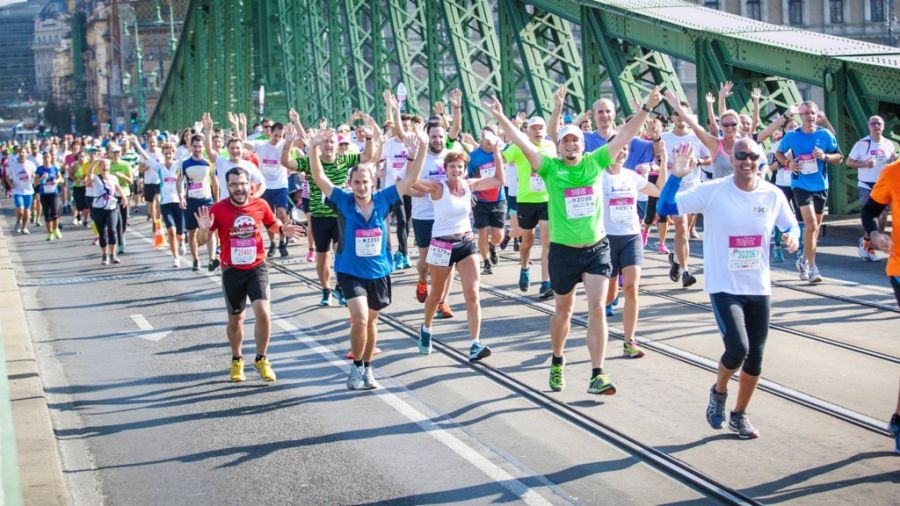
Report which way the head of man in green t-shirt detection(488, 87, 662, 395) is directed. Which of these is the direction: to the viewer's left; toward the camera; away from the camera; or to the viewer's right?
toward the camera

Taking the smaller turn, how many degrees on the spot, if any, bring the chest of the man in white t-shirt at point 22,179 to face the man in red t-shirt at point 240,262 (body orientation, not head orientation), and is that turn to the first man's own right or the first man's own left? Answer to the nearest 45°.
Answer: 0° — they already face them

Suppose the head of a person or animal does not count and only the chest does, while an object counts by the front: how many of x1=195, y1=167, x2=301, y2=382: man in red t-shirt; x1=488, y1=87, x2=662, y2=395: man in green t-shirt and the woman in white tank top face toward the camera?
3

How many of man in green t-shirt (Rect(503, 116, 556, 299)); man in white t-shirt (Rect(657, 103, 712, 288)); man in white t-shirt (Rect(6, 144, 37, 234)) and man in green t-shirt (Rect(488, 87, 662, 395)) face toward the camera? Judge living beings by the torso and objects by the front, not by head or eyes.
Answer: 4

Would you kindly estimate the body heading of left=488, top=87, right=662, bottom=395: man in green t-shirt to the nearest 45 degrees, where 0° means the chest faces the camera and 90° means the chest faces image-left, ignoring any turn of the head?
approximately 0°

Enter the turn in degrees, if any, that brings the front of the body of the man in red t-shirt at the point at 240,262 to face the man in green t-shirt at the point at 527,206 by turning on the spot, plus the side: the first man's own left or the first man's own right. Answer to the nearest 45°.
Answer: approximately 135° to the first man's own left

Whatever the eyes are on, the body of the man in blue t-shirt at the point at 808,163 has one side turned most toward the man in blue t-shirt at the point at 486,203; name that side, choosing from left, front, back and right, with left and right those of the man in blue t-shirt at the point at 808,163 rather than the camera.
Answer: right

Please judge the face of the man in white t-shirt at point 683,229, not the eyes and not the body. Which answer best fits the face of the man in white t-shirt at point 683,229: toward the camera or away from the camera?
toward the camera

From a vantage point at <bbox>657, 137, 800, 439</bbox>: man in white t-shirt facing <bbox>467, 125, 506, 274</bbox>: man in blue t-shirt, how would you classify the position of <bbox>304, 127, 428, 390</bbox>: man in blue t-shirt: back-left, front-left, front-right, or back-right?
front-left

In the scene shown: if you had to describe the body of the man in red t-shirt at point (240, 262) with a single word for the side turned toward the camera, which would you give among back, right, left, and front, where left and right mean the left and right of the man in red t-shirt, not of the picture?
front

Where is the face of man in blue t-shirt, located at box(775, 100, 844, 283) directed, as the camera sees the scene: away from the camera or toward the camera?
toward the camera

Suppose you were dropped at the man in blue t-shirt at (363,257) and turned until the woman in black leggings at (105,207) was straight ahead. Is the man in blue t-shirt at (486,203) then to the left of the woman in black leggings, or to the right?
right

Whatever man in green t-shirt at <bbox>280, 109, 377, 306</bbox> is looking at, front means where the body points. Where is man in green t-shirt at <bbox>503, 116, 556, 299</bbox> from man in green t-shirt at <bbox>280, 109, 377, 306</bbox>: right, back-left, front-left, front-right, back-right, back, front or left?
left

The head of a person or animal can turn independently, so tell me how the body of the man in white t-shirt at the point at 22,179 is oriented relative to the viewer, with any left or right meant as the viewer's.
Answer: facing the viewer

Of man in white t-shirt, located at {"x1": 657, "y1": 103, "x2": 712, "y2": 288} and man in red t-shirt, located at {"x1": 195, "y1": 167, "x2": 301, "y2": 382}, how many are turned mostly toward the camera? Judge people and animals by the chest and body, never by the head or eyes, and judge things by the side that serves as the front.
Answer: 2

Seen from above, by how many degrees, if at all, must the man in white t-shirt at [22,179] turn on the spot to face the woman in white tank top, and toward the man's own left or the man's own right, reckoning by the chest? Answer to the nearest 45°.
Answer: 0° — they already face them

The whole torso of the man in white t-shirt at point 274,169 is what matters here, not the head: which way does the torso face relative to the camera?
toward the camera
